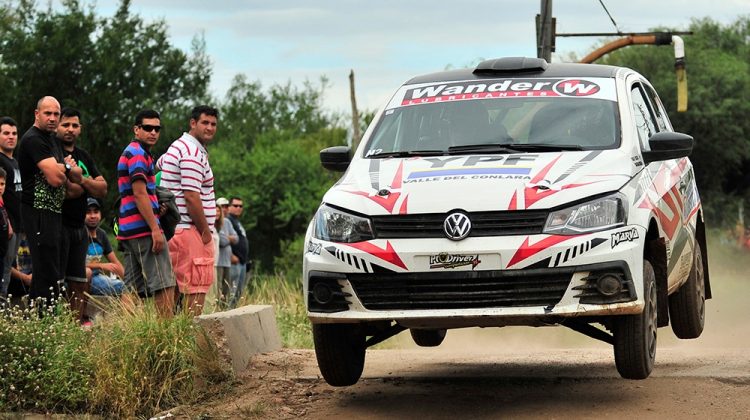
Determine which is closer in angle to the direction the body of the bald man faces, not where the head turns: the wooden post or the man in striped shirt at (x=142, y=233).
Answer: the man in striped shirt

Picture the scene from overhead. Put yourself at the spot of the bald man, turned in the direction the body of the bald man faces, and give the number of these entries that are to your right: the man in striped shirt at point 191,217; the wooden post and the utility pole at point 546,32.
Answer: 0

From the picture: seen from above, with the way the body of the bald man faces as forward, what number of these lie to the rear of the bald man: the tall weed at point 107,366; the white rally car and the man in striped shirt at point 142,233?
0

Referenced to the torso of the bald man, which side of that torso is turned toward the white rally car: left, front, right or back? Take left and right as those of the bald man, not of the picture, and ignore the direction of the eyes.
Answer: front

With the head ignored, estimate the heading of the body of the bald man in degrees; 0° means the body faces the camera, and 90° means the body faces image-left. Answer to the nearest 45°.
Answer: approximately 315°

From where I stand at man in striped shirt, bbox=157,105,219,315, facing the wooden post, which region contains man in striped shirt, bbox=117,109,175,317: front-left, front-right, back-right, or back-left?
back-left

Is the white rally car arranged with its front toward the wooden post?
no

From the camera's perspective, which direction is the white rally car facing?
toward the camera

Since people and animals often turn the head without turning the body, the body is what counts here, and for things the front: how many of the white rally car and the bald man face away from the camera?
0

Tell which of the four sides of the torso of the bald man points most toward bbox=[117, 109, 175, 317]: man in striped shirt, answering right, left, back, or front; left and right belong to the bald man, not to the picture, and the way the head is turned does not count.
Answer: front

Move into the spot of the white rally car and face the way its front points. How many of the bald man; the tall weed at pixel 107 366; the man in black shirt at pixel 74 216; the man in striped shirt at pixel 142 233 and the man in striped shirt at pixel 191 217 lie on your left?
0

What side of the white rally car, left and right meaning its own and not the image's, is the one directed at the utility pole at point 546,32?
back

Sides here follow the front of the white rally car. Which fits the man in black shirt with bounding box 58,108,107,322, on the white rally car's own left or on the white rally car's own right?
on the white rally car's own right
